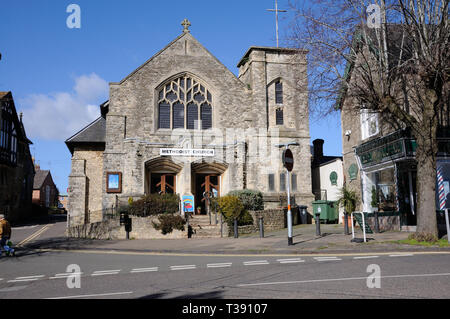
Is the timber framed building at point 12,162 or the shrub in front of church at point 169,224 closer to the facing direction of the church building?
the shrub in front of church

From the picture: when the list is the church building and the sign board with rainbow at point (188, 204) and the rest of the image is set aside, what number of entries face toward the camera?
2

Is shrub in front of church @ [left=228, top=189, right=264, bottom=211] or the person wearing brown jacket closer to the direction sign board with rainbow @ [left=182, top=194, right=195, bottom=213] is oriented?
the person wearing brown jacket

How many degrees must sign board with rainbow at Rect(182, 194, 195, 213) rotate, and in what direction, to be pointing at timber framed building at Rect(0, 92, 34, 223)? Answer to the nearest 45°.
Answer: approximately 135° to its right

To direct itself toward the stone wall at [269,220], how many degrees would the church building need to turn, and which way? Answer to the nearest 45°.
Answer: approximately 45° to its left

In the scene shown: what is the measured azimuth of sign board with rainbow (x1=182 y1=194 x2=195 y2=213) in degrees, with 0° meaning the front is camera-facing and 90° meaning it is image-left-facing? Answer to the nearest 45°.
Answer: approximately 0°

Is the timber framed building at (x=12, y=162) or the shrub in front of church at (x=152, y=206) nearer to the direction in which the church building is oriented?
the shrub in front of church
